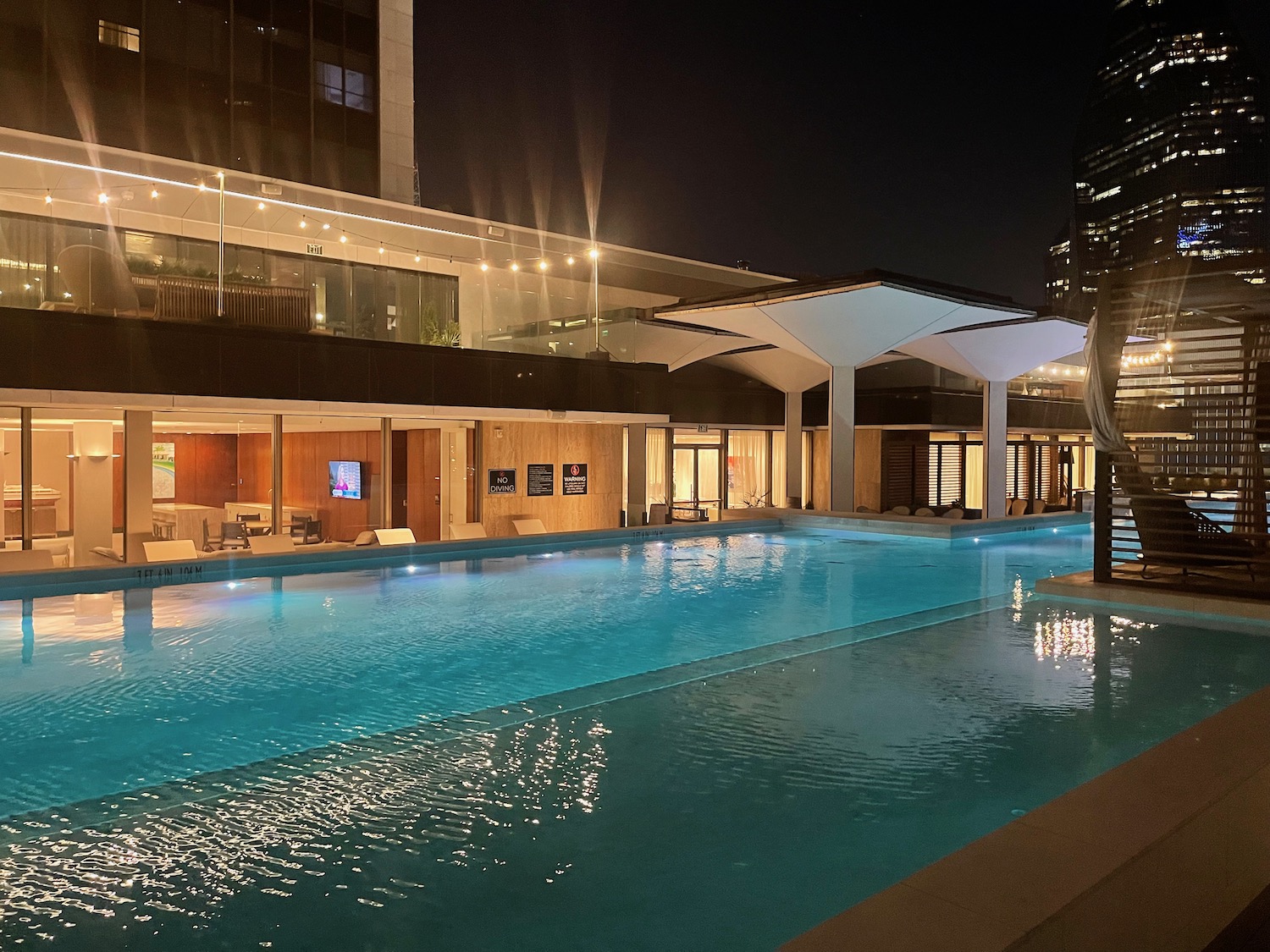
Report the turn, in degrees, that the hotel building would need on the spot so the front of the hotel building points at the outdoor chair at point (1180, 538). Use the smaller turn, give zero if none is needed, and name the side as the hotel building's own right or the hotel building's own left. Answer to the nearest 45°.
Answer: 0° — it already faces it

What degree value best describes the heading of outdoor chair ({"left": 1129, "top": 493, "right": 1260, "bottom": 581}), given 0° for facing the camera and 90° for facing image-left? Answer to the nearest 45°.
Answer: approximately 270°

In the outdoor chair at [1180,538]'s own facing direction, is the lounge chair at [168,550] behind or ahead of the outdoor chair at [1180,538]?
behind

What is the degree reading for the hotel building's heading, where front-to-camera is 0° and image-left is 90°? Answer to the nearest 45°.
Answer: approximately 315°

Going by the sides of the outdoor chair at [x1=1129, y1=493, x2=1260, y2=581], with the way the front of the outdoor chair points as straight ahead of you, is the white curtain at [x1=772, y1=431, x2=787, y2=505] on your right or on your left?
on your left
